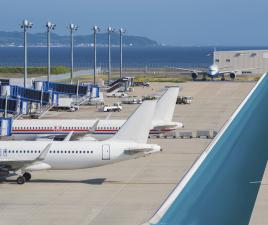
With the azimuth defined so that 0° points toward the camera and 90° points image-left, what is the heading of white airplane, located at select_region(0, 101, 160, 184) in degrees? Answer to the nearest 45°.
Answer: approximately 90°
